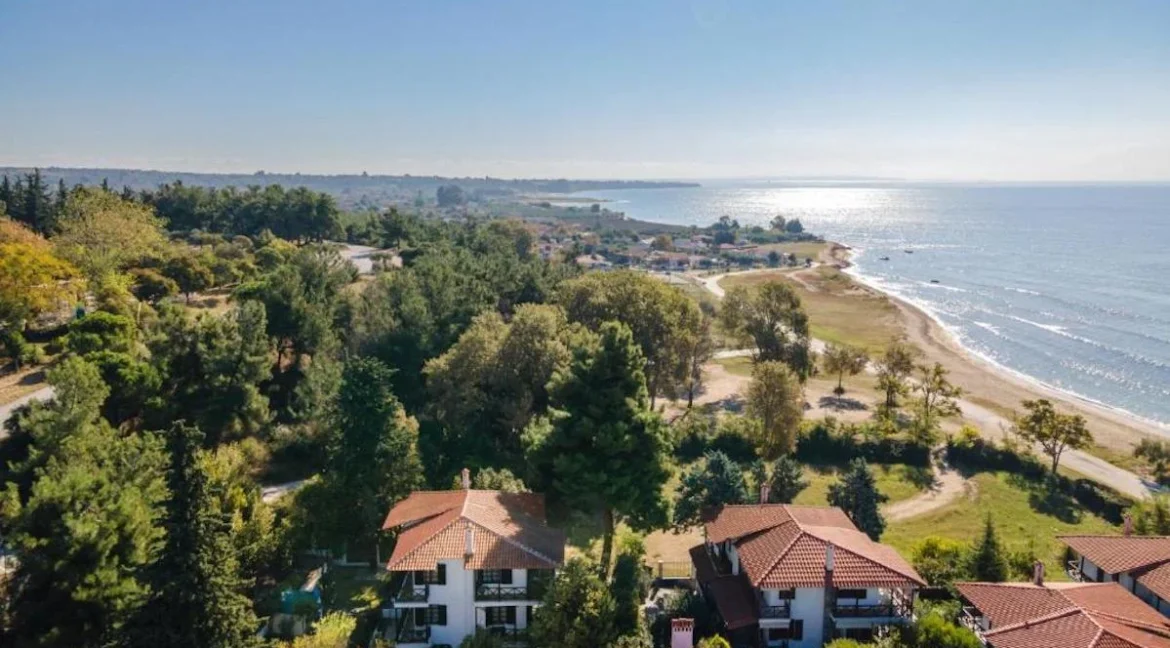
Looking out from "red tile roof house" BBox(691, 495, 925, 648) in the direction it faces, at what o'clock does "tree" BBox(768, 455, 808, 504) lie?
The tree is roughly at 6 o'clock from the red tile roof house.

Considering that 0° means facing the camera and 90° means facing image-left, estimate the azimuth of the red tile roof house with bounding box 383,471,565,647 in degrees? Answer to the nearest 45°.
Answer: approximately 0°

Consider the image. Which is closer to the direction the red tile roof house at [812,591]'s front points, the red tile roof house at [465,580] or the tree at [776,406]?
the red tile roof house

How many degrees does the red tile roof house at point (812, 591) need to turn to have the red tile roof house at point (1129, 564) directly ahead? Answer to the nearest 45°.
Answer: approximately 135° to its left

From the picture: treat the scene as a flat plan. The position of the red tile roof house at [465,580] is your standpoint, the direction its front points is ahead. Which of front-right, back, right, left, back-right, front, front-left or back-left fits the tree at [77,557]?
right

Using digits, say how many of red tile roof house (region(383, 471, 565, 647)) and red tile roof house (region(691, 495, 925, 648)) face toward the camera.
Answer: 2

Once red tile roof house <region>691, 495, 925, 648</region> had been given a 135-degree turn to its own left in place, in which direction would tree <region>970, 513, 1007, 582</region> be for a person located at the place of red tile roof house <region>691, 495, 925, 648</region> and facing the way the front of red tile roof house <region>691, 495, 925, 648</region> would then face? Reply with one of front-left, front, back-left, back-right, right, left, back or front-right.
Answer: front
